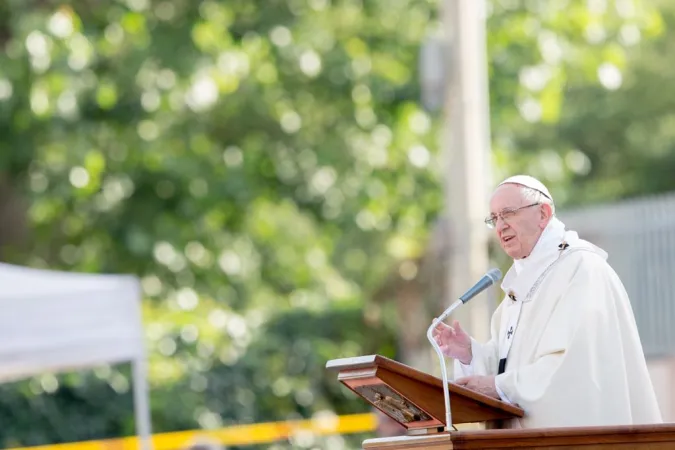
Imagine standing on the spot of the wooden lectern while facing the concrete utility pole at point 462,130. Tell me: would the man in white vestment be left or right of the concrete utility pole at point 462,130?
right

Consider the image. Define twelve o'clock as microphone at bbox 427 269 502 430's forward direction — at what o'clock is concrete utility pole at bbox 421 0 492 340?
The concrete utility pole is roughly at 9 o'clock from the microphone.

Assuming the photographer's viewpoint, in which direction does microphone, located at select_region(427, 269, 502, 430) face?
facing to the right of the viewer

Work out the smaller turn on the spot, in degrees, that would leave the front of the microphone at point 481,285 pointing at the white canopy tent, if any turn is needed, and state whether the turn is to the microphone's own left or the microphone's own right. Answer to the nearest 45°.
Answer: approximately 135° to the microphone's own left

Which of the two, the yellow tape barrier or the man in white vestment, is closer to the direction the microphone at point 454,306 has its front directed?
the man in white vestment

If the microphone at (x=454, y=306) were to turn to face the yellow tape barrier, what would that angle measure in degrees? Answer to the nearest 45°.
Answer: approximately 90° to its left

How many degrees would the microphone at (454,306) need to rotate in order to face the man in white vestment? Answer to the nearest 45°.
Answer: approximately 45° to its left

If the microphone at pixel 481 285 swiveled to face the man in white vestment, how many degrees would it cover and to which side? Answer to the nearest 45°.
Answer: approximately 45° to its left
